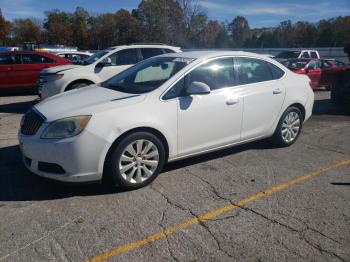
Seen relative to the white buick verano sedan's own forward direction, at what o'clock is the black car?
The black car is roughly at 6 o'clock from the white buick verano sedan.

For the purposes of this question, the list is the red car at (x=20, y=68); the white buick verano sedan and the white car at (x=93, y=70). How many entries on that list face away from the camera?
0

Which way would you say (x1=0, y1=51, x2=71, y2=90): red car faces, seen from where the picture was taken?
facing to the left of the viewer

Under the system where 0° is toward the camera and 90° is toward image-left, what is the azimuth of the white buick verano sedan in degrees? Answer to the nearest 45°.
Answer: approximately 45°

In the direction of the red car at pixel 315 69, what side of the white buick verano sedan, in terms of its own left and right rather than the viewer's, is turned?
back

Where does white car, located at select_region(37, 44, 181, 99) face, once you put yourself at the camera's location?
facing the viewer and to the left of the viewer

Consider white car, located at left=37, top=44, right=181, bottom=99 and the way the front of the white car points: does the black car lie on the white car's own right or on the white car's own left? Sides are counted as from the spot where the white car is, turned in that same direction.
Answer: on the white car's own left

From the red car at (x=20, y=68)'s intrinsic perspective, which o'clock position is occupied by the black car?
The black car is roughly at 7 o'clock from the red car.

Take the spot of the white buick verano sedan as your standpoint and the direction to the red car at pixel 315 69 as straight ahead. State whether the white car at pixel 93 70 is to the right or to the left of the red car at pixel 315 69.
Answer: left

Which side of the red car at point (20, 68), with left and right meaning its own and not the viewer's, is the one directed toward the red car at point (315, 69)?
back

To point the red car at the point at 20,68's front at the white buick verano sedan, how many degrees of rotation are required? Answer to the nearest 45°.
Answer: approximately 90° to its left

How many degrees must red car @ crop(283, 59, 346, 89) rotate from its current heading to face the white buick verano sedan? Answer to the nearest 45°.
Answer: approximately 45° to its left

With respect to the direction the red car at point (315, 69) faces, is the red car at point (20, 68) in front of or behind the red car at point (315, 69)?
in front

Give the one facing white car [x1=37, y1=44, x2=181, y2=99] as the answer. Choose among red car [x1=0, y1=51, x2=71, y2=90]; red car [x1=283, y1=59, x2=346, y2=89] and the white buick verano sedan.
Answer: red car [x1=283, y1=59, x2=346, y2=89]
